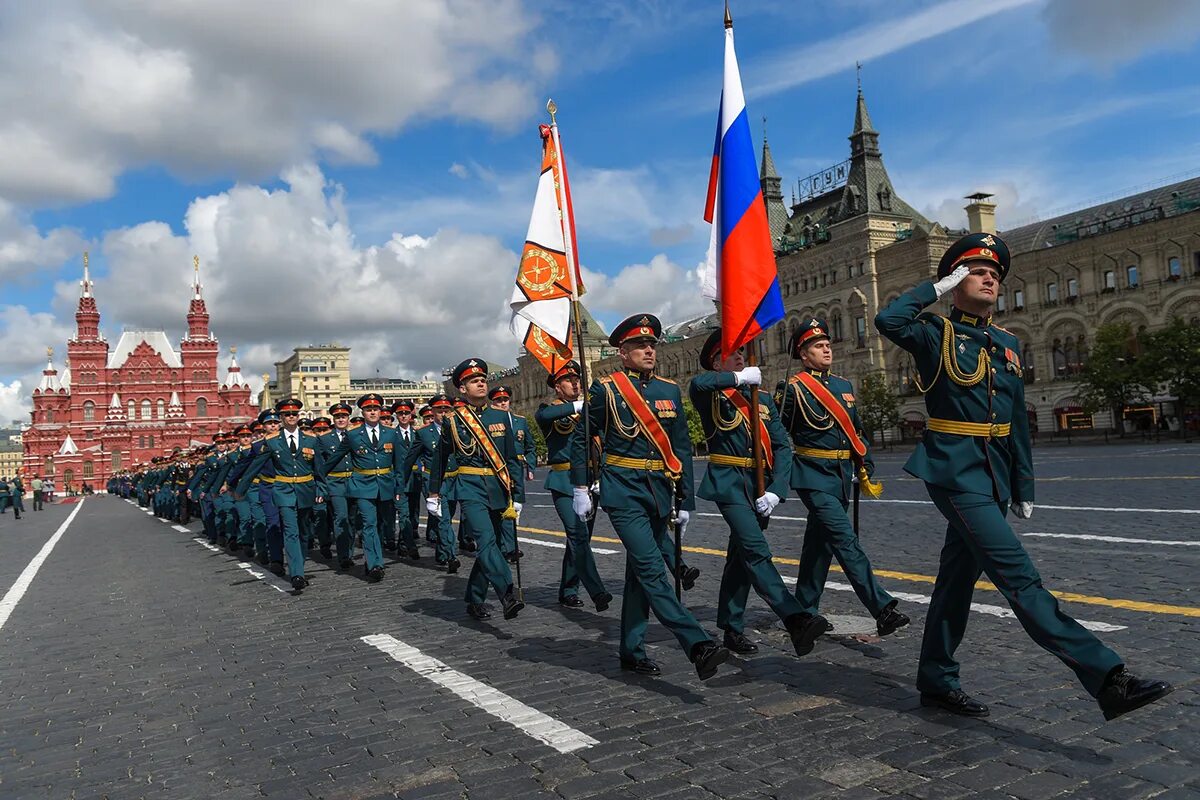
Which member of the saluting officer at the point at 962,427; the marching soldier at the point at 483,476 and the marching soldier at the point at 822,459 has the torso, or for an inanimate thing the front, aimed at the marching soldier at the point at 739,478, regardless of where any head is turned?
the marching soldier at the point at 483,476

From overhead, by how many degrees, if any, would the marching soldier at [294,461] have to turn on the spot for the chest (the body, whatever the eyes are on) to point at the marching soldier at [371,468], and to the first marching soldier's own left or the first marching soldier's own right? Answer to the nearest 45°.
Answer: approximately 45° to the first marching soldier's own left

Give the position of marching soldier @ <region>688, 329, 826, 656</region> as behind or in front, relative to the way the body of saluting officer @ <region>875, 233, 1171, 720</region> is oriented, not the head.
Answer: behind

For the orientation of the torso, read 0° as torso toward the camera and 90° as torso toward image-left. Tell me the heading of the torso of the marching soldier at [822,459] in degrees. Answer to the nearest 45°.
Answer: approximately 315°

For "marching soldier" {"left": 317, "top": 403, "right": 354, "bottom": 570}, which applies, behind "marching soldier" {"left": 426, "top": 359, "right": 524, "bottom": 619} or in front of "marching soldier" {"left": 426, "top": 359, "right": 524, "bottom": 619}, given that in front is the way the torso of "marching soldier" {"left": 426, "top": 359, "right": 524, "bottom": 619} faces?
behind

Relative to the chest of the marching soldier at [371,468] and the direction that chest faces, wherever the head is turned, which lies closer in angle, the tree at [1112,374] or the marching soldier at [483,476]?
the marching soldier

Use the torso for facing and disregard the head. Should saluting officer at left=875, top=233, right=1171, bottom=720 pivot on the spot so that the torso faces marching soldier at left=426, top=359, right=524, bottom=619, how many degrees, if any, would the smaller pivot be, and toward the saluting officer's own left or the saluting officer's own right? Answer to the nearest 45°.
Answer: approximately 180°

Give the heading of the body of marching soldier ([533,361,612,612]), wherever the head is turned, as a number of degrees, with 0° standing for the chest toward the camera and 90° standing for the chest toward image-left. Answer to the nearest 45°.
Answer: approximately 315°

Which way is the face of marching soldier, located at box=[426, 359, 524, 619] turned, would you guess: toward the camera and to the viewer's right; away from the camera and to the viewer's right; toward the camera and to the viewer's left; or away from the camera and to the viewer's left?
toward the camera and to the viewer's right

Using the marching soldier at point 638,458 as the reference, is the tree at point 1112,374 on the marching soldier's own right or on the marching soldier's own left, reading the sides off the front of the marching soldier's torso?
on the marching soldier's own left

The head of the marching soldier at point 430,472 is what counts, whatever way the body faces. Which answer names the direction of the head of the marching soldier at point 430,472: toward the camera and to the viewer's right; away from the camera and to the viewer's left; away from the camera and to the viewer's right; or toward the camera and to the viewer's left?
toward the camera and to the viewer's right

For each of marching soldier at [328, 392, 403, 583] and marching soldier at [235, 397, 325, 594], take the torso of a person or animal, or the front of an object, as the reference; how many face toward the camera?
2

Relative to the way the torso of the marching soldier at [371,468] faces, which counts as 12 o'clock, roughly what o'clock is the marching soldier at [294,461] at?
the marching soldier at [294,461] is roughly at 4 o'clock from the marching soldier at [371,468].

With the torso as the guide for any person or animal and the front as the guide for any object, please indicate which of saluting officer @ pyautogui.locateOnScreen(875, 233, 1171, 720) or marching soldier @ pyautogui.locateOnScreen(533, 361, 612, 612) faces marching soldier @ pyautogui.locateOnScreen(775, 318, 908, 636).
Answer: marching soldier @ pyautogui.locateOnScreen(533, 361, 612, 612)
